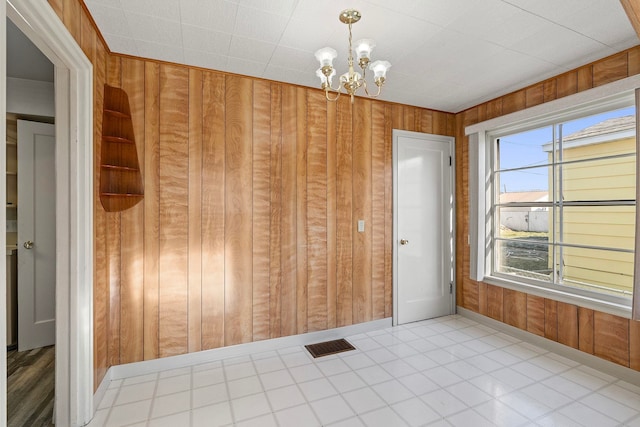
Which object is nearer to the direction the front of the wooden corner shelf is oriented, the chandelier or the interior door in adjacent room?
the chandelier

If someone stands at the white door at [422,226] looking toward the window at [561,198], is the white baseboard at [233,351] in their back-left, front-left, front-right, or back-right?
back-right

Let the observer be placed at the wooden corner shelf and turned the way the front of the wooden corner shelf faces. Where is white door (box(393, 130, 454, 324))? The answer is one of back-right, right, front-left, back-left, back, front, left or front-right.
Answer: front-left

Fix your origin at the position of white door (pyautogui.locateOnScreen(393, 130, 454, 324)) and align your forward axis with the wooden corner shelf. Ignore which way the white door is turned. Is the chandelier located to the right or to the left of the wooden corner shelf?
left

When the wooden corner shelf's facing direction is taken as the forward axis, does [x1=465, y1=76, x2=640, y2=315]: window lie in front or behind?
in front

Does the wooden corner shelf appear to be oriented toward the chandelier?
yes

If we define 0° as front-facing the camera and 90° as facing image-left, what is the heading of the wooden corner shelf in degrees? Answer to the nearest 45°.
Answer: approximately 315°

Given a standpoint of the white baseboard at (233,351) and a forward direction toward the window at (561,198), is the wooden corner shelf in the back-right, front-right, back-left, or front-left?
back-right
